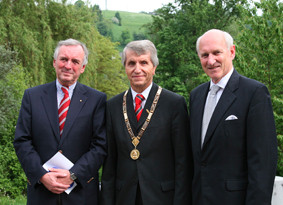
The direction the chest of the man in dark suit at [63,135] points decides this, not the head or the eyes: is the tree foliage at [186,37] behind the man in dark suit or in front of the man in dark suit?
behind

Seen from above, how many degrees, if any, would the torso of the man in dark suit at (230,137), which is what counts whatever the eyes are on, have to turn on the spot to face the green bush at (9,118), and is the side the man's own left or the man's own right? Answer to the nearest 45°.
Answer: approximately 90° to the man's own right

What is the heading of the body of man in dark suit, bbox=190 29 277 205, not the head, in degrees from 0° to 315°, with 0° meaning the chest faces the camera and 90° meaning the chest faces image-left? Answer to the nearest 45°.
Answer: approximately 45°

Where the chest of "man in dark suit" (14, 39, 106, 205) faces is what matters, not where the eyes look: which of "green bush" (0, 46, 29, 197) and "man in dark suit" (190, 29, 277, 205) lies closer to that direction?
the man in dark suit

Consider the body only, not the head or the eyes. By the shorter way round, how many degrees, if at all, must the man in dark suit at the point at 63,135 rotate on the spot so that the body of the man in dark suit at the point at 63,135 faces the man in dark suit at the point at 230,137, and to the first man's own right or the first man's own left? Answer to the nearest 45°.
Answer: approximately 45° to the first man's own left

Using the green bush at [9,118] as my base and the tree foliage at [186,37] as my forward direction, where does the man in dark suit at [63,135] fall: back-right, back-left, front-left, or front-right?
back-right

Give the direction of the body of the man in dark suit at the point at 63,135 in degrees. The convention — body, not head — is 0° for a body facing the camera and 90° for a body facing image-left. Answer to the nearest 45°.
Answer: approximately 0°

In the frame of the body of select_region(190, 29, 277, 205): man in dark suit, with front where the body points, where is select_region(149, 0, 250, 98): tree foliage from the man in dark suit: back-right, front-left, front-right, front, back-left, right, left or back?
back-right

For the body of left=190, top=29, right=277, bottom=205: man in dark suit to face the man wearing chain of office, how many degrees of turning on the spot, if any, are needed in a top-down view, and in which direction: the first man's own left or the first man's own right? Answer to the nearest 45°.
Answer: approximately 45° to the first man's own right
